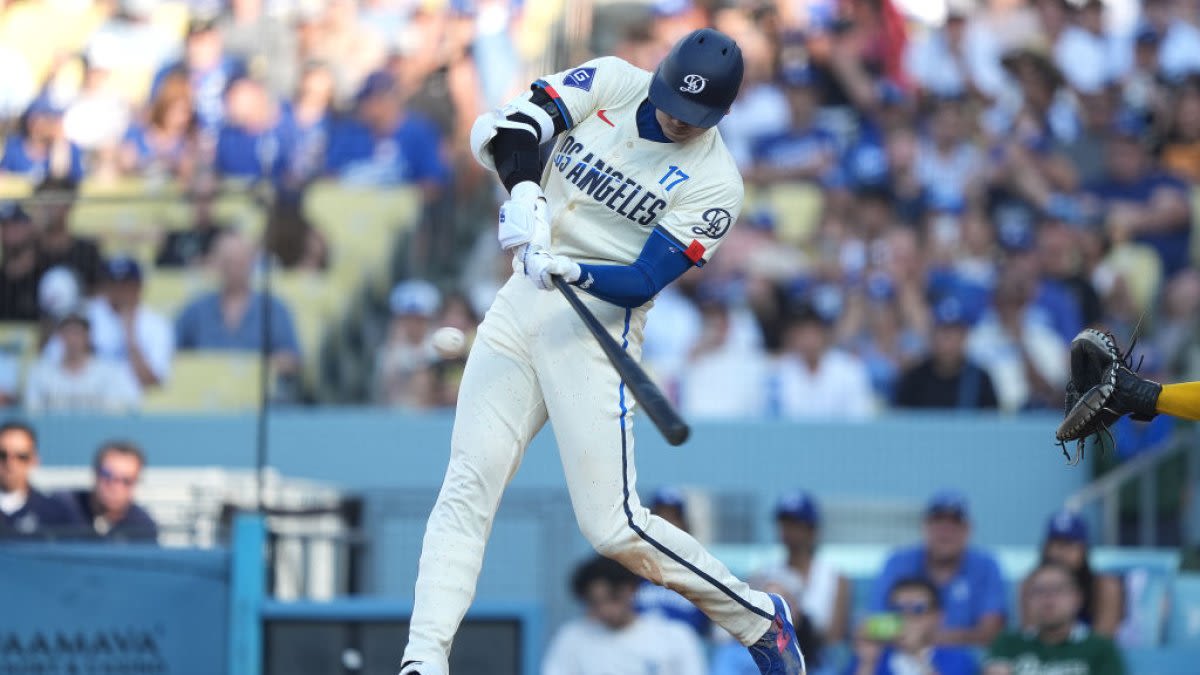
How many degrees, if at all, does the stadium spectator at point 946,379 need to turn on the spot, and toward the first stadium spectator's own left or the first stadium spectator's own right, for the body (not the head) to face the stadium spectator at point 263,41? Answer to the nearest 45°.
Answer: approximately 90° to the first stadium spectator's own right

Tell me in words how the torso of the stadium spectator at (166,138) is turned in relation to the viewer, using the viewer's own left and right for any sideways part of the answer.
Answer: facing the viewer

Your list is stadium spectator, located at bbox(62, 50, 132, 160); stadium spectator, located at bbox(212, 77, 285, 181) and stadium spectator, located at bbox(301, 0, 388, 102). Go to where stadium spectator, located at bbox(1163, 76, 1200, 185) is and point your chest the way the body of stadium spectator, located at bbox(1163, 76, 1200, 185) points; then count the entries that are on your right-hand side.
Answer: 3

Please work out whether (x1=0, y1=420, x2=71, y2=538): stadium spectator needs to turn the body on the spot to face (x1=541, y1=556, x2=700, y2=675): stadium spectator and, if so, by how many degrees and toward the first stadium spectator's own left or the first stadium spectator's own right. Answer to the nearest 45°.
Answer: approximately 90° to the first stadium spectator's own left

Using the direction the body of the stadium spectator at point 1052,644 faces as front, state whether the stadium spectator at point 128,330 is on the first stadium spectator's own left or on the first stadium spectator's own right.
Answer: on the first stadium spectator's own right

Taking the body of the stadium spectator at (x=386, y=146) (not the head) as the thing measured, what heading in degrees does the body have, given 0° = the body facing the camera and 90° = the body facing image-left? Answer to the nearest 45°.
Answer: approximately 0°

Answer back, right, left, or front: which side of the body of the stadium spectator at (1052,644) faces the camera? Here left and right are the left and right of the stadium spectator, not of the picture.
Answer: front

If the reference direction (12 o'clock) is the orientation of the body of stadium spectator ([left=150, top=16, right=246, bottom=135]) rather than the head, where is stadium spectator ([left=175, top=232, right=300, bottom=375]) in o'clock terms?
stadium spectator ([left=175, top=232, right=300, bottom=375]) is roughly at 12 o'clock from stadium spectator ([left=150, top=16, right=246, bottom=135]).

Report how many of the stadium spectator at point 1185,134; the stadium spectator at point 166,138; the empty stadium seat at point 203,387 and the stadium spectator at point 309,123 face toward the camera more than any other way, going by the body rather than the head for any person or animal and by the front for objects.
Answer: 4

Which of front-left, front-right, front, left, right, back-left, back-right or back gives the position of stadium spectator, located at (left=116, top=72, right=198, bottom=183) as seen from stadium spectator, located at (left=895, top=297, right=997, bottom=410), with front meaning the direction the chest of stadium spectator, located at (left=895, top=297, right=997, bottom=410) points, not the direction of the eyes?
right

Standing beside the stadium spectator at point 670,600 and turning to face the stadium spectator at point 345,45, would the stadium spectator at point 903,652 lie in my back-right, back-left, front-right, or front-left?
back-right

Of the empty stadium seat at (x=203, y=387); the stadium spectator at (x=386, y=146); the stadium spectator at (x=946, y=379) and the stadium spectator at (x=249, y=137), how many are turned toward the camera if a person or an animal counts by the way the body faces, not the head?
4

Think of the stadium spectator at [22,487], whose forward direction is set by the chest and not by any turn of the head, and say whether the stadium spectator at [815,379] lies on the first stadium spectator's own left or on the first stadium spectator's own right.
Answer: on the first stadium spectator's own left
